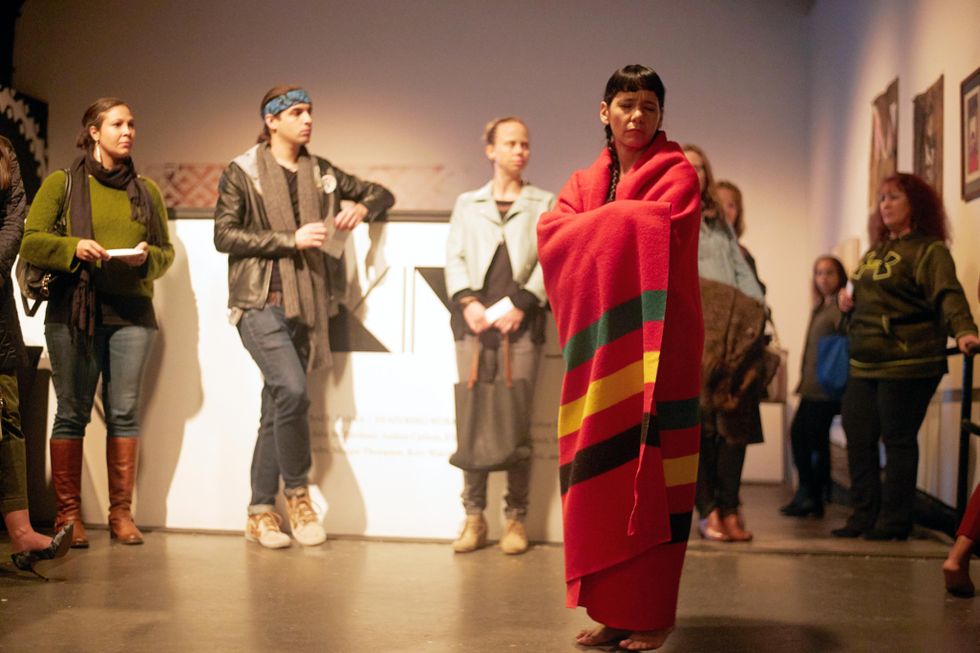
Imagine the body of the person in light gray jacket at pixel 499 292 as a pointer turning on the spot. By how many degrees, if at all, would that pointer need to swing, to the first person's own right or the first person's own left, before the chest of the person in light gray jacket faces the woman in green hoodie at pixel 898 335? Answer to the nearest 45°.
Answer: approximately 90° to the first person's own left

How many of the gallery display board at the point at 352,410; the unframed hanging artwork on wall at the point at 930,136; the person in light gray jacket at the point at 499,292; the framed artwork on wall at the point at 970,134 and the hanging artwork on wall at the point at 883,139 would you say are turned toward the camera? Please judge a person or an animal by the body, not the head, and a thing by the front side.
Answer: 2

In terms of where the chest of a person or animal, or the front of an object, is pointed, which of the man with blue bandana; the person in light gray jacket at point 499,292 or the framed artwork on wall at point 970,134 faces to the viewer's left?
the framed artwork on wall

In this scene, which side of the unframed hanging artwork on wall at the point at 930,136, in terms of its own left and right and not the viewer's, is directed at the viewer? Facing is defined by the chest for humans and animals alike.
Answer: left

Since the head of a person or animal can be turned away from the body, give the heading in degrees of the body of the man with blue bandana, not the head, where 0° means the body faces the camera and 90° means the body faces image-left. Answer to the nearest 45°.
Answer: approximately 315°

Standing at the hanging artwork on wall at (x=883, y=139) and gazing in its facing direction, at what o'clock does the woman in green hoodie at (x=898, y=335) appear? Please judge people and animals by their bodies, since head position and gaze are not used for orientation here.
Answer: The woman in green hoodie is roughly at 9 o'clock from the hanging artwork on wall.

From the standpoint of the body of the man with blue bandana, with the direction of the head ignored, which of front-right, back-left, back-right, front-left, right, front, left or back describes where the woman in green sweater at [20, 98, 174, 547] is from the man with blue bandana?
back-right

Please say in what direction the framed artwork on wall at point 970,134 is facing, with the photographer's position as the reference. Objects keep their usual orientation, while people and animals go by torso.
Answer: facing to the left of the viewer

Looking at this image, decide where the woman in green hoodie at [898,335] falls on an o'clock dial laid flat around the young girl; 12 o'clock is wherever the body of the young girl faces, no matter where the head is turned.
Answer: The woman in green hoodie is roughly at 10 o'clock from the young girl.

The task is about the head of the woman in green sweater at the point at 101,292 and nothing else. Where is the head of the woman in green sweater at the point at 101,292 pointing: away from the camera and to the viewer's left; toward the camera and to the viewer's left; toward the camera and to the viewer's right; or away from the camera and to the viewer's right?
toward the camera and to the viewer's right

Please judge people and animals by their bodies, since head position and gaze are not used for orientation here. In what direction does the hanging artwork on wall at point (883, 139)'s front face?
to the viewer's left

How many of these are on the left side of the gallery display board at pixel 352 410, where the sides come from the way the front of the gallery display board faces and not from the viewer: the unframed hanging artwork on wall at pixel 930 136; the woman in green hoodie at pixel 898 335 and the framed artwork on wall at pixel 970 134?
3
